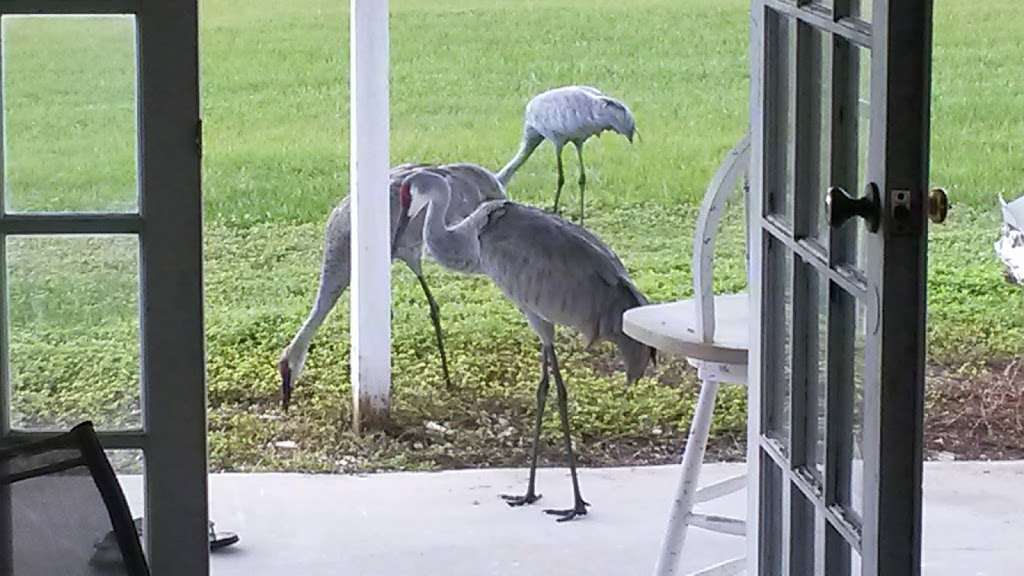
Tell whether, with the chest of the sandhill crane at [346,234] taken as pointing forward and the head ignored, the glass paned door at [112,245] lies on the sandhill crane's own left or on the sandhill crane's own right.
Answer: on the sandhill crane's own left

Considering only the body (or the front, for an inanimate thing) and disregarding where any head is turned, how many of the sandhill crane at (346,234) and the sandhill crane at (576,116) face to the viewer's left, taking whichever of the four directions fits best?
2

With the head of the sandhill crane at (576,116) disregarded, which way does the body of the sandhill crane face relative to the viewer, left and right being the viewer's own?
facing to the left of the viewer

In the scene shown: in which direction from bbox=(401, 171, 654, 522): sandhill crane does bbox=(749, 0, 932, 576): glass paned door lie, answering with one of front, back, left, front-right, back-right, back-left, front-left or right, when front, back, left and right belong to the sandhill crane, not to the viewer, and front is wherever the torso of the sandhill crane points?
left

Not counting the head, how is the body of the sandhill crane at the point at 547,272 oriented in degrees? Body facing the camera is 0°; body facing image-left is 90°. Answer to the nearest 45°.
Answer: approximately 90°

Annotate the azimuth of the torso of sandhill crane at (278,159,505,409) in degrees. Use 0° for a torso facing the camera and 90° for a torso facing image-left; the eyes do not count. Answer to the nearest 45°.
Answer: approximately 90°

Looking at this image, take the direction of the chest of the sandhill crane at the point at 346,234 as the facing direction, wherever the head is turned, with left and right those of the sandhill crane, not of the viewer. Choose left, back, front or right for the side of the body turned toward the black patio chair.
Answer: left

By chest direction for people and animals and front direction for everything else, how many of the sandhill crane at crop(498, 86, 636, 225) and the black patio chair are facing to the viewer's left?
1

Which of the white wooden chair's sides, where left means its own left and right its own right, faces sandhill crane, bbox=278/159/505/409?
front

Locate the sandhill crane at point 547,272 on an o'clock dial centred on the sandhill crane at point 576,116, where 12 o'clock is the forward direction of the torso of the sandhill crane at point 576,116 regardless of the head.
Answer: the sandhill crane at point 547,272 is roughly at 9 o'clock from the sandhill crane at point 576,116.

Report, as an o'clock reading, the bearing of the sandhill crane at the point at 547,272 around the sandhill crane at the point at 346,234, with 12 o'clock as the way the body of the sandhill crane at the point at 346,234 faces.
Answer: the sandhill crane at the point at 547,272 is roughly at 8 o'clock from the sandhill crane at the point at 346,234.
